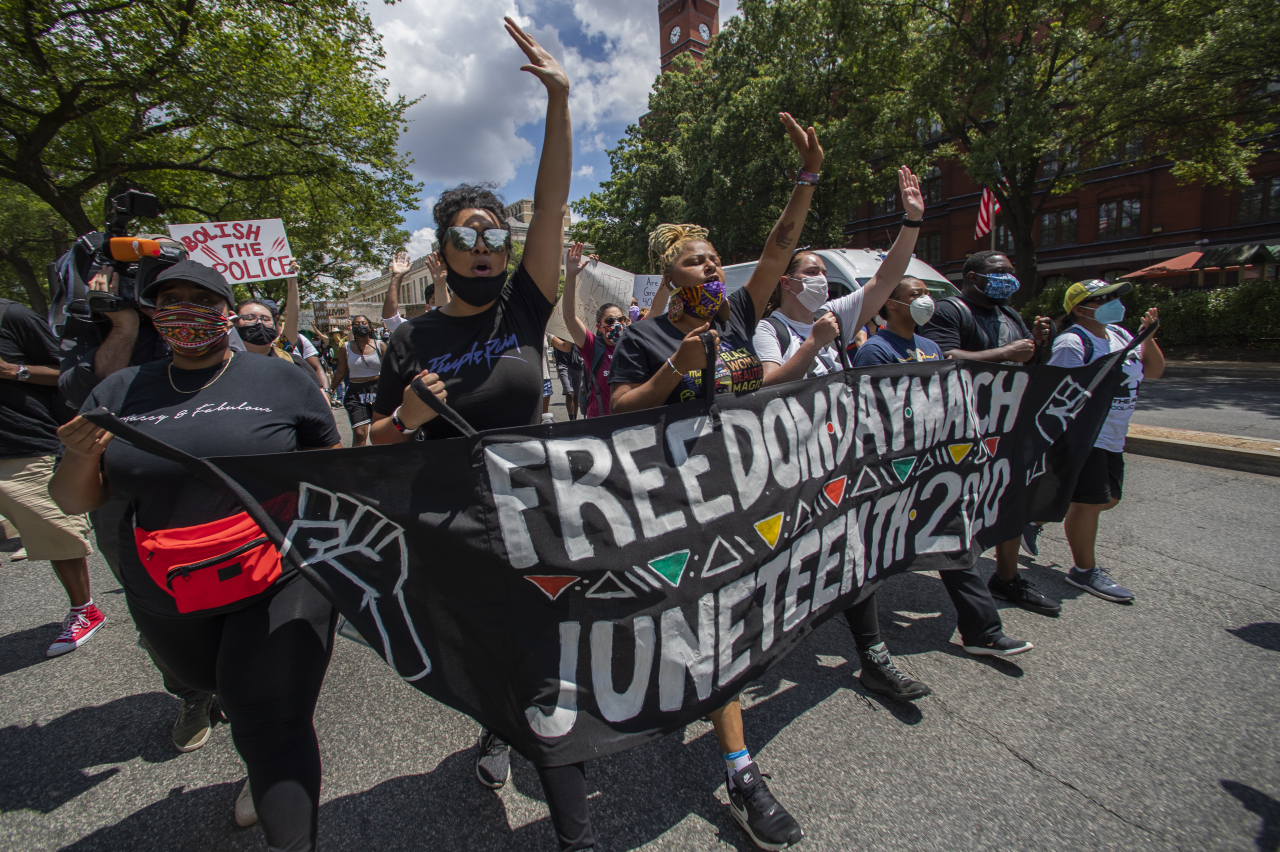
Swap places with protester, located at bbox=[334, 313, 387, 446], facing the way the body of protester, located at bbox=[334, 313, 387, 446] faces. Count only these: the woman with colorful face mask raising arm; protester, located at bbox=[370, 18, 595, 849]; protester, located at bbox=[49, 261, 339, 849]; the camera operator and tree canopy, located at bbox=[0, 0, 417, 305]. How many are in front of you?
4

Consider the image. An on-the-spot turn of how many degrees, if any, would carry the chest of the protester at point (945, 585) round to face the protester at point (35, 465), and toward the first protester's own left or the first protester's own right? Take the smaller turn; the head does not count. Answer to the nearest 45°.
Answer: approximately 135° to the first protester's own right

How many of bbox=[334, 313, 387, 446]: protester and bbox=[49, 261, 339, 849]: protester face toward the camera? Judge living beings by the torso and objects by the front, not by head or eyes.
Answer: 2

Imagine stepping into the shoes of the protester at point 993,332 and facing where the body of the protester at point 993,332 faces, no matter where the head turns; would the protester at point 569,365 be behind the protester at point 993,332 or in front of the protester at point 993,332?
behind

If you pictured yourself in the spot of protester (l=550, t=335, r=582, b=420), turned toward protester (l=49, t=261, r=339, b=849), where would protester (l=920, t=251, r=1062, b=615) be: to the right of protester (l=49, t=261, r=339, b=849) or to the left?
left

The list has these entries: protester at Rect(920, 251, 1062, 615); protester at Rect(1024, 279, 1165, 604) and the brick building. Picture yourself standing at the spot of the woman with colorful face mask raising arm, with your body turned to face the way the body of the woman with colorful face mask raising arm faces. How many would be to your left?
3

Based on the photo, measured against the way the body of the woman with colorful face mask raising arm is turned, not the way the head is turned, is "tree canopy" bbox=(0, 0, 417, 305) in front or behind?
behind

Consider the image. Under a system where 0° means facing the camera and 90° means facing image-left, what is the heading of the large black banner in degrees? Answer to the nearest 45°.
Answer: approximately 315°

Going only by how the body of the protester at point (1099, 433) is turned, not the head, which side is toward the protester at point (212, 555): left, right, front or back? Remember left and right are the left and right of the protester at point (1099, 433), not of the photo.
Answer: right

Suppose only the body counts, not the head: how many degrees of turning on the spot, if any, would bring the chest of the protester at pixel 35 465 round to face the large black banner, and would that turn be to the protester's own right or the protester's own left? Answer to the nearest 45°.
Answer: approximately 45° to the protester's own left

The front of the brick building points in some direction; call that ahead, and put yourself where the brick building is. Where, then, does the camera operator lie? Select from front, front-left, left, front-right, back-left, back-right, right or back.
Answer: front-left

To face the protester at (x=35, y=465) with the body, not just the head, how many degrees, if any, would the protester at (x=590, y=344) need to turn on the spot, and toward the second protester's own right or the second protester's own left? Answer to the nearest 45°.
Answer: approximately 90° to the second protester's own right

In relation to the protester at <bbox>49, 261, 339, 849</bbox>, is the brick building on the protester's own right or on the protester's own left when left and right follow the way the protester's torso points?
on the protester's own left
